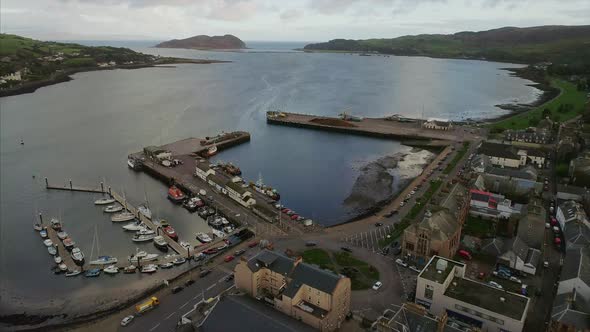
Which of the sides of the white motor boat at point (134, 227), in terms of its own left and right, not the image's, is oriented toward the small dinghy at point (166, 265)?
left

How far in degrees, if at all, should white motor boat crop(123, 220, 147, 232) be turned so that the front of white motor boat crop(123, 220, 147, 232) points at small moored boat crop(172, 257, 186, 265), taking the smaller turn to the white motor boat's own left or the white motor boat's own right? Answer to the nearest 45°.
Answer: approximately 90° to the white motor boat's own left

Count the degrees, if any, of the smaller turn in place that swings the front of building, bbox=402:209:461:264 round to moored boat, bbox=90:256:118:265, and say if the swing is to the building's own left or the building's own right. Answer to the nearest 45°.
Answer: approximately 45° to the building's own right

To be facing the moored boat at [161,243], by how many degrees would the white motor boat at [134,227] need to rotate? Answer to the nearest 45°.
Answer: approximately 135° to its left

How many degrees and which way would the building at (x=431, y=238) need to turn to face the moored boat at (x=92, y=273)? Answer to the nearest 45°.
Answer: approximately 45° to its right

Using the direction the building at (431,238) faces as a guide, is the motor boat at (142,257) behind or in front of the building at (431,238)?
in front

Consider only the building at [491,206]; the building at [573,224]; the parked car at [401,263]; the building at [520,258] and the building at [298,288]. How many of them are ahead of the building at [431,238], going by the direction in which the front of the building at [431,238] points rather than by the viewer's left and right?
2

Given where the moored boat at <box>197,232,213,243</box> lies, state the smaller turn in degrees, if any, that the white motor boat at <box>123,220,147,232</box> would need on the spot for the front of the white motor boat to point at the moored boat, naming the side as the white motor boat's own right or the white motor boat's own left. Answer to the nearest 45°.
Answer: approximately 135° to the white motor boat's own left

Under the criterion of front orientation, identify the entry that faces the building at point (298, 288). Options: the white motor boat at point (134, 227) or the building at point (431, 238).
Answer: the building at point (431, 238)

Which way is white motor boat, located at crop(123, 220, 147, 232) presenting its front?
to the viewer's left

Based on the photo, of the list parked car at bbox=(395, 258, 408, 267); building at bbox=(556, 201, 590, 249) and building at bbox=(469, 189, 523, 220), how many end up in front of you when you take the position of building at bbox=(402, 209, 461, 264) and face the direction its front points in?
1

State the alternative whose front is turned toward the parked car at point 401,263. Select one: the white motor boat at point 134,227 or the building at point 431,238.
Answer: the building

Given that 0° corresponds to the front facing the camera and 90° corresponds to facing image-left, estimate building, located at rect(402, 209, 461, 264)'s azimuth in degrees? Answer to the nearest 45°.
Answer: approximately 45°

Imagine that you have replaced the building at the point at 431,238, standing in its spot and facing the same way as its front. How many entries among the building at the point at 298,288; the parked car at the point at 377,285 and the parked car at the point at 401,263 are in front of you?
3

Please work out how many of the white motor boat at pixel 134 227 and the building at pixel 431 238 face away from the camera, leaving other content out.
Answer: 0

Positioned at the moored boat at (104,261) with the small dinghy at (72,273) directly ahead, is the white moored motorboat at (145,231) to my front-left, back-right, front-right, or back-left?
back-right
